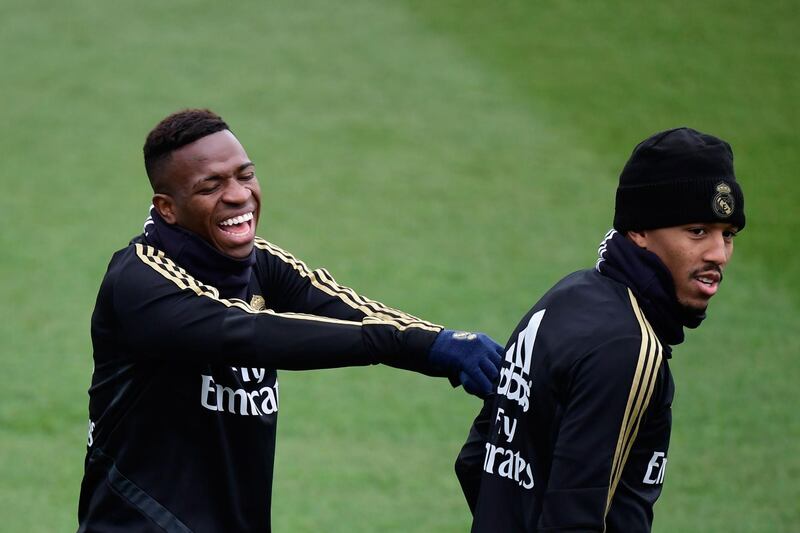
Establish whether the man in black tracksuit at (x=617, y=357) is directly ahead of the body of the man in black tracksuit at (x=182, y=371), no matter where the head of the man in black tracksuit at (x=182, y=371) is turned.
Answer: yes

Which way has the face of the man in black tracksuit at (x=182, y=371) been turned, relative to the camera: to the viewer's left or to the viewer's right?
to the viewer's right

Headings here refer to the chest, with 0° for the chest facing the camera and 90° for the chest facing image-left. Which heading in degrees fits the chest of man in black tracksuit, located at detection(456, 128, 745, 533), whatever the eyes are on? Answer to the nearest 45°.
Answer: approximately 270°

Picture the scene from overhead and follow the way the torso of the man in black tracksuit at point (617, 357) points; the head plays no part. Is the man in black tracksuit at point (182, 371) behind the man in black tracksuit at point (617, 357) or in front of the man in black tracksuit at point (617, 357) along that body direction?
behind

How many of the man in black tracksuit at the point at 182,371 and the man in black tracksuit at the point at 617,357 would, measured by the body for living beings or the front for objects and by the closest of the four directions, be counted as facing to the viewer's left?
0

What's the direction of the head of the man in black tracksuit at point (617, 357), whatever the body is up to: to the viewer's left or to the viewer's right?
to the viewer's right
